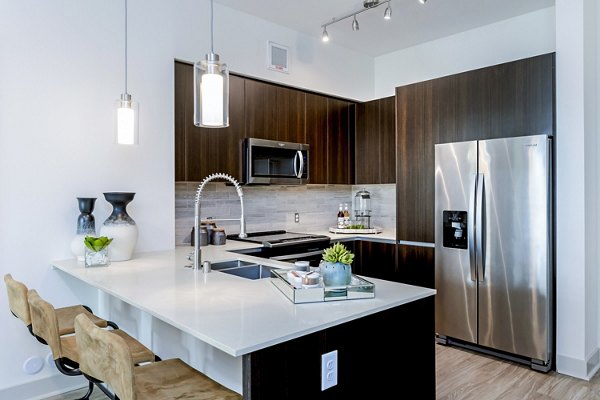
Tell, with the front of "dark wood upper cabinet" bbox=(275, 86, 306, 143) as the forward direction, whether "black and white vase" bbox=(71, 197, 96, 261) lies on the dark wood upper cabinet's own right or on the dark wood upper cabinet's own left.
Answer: on the dark wood upper cabinet's own right

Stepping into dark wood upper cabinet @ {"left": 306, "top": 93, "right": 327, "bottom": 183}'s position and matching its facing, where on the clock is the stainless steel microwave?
The stainless steel microwave is roughly at 3 o'clock from the dark wood upper cabinet.

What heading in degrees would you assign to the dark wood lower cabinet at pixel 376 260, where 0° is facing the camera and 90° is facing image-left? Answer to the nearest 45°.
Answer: approximately 45°

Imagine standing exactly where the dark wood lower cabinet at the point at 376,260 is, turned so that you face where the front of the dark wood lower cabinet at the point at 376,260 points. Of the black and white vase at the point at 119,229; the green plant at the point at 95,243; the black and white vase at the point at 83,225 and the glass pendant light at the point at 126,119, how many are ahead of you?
4

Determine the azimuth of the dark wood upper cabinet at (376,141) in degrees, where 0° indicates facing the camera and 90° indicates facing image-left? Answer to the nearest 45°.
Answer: approximately 45°

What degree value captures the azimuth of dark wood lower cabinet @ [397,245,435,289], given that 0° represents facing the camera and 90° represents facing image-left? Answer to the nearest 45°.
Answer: approximately 45°

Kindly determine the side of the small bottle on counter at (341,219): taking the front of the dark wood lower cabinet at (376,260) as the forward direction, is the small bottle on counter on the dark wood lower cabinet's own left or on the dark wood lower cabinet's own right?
on the dark wood lower cabinet's own right

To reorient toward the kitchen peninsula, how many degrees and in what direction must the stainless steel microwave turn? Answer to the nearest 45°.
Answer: approximately 45° to its right

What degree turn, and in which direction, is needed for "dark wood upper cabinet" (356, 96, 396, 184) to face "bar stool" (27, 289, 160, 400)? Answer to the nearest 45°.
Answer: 0° — it already faces it

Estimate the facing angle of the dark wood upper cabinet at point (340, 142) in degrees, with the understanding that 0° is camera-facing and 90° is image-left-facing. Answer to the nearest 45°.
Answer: approximately 315°
